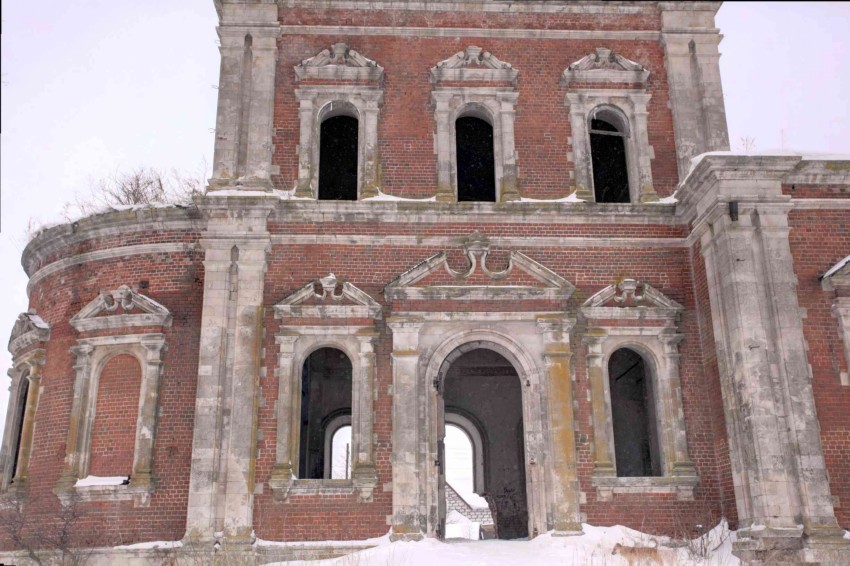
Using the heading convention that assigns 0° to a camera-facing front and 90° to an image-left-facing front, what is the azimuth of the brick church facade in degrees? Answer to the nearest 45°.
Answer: approximately 0°
